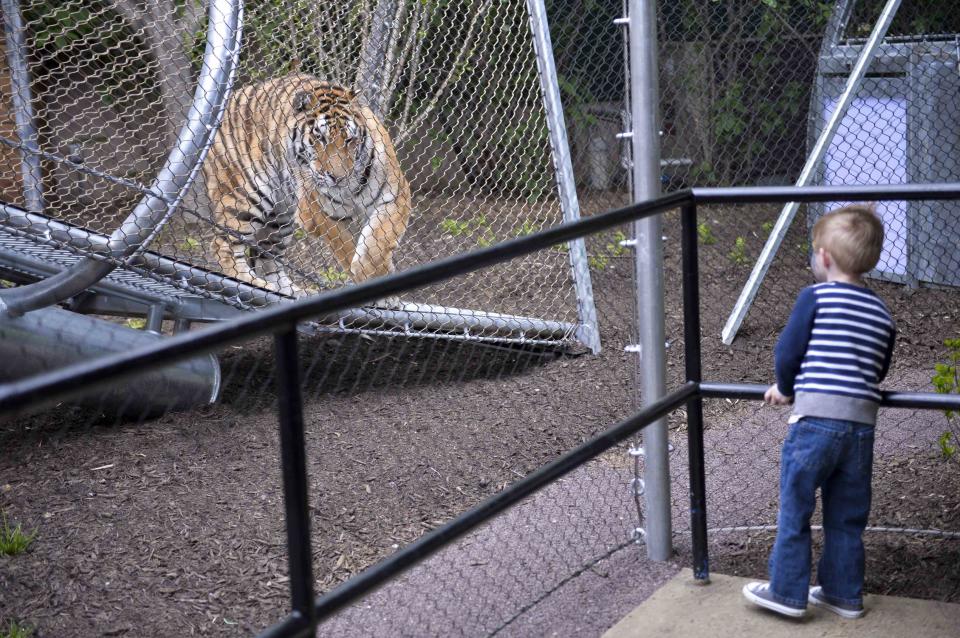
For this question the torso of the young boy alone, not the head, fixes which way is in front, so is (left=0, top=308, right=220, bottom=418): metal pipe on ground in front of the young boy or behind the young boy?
in front

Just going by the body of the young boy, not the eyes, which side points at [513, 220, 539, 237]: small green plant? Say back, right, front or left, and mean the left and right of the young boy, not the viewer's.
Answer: front

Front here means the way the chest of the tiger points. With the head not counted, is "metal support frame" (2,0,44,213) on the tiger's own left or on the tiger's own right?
on the tiger's own right

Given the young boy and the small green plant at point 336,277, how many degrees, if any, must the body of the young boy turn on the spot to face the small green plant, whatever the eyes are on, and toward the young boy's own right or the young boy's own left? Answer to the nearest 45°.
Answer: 0° — they already face it

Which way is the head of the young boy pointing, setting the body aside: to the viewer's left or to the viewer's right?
to the viewer's left

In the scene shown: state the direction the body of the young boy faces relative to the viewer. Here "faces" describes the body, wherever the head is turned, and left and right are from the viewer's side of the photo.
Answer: facing away from the viewer and to the left of the viewer

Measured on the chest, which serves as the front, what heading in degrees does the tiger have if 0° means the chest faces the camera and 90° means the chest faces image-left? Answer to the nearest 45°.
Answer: approximately 315°

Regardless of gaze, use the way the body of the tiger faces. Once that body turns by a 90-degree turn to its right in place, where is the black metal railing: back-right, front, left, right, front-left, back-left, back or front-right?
front-left

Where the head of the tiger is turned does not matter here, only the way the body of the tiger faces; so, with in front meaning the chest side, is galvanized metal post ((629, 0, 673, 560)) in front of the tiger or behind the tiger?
in front
